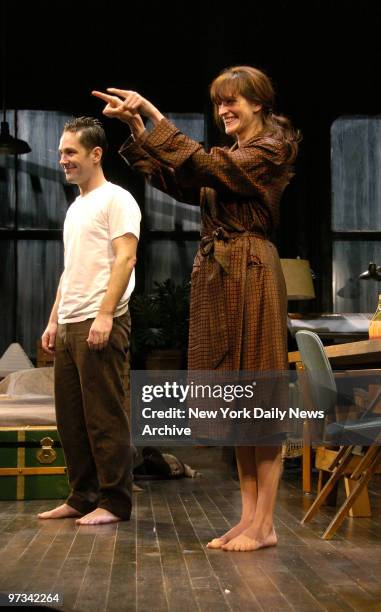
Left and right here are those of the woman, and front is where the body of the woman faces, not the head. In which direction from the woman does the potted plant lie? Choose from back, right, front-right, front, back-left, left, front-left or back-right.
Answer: back-right

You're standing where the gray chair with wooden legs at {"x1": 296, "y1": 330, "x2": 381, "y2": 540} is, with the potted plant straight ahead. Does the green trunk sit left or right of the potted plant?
left

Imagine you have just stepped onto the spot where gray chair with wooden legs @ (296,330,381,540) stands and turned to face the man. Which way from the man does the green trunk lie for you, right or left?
right

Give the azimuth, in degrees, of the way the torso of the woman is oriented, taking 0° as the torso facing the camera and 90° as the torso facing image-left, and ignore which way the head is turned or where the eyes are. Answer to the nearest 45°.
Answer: approximately 45°

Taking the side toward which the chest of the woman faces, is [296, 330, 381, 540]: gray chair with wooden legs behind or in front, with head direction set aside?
behind

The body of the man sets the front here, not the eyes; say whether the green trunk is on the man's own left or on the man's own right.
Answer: on the man's own right

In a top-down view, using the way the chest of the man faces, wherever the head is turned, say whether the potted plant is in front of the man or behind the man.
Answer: behind

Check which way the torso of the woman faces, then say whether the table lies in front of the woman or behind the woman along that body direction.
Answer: behind
